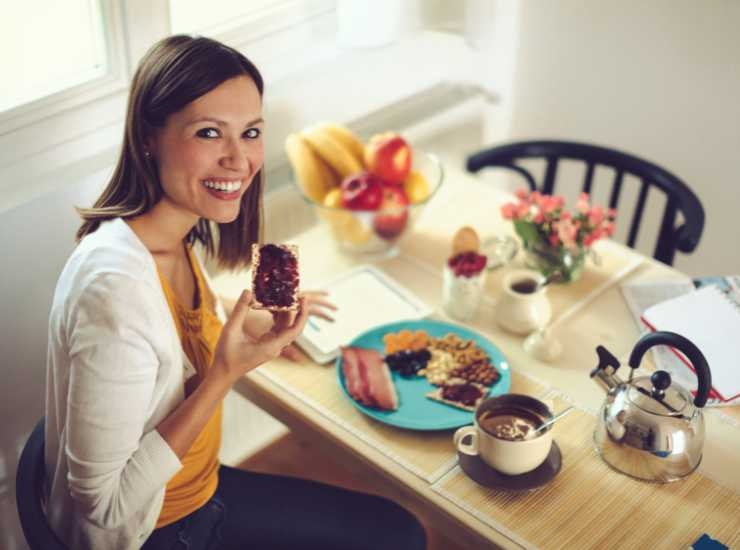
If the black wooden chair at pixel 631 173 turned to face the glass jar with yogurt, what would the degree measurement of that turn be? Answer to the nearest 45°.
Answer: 0° — it already faces it

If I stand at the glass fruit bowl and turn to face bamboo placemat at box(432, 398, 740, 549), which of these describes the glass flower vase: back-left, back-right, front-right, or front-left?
front-left

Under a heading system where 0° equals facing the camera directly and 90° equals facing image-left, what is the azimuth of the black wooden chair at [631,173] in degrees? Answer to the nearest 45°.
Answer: approximately 45°

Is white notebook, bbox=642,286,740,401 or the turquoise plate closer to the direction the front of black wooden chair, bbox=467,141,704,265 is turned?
the turquoise plate

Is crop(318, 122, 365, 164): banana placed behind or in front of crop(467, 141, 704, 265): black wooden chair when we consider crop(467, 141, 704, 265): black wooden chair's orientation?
in front

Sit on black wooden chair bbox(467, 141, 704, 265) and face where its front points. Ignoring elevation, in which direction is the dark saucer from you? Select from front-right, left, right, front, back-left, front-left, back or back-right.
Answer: front-left

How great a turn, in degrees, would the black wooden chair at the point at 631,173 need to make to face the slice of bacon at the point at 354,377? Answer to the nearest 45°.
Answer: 0° — it already faces it

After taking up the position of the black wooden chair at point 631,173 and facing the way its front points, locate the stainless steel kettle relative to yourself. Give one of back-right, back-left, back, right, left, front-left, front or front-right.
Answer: front-left

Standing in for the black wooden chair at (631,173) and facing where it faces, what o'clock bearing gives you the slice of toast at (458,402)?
The slice of toast is roughly at 11 o'clock from the black wooden chair.

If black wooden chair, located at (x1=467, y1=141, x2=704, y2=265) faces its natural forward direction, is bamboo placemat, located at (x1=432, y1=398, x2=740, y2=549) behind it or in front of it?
in front

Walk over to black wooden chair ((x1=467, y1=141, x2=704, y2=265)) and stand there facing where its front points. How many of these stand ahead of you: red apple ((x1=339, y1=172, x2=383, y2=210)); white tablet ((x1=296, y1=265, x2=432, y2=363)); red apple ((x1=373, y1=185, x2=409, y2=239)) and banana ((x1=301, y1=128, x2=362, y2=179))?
4

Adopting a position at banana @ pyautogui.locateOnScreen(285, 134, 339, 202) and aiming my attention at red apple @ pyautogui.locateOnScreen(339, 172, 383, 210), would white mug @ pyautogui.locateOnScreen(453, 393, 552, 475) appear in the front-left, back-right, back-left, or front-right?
front-right

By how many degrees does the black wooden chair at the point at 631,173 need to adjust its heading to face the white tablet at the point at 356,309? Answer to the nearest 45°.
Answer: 0° — it already faces it

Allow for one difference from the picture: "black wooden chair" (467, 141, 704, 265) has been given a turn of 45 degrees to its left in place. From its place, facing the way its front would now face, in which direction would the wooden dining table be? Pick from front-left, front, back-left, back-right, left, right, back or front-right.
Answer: front
